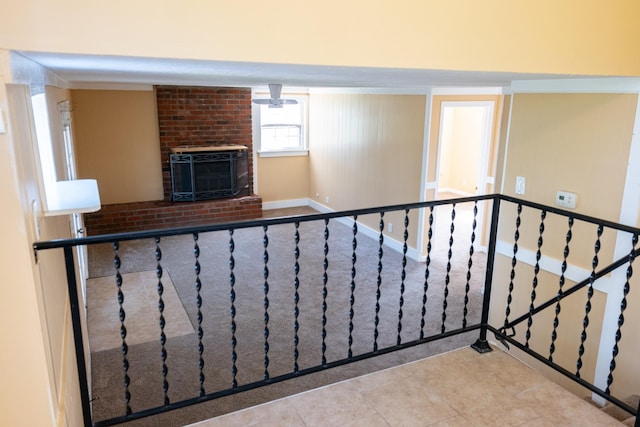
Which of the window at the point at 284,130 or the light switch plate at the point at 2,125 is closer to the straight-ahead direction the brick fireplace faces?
the light switch plate

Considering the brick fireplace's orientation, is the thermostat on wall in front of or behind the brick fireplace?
in front

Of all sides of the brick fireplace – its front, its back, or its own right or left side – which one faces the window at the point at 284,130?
left

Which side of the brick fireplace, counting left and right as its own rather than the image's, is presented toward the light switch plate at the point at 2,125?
front

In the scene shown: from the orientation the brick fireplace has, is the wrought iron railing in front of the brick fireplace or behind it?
in front

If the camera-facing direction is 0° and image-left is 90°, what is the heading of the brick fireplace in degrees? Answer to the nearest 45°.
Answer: approximately 0°

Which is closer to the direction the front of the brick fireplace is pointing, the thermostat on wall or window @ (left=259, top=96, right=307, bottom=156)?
the thermostat on wall

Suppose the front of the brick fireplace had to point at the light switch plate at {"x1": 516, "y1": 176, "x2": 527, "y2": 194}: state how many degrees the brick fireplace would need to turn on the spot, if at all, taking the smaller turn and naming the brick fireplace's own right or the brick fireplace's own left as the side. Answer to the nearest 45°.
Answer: approximately 45° to the brick fireplace's own left
